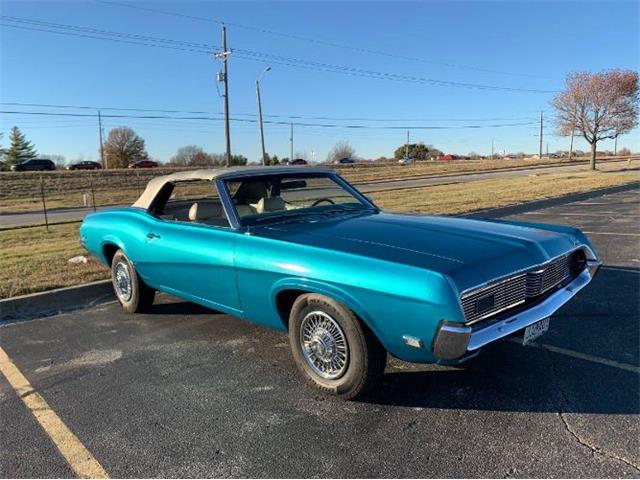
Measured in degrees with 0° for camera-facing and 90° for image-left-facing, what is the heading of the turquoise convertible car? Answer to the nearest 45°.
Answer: approximately 315°

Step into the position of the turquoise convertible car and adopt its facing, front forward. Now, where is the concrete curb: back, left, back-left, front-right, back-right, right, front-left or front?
back

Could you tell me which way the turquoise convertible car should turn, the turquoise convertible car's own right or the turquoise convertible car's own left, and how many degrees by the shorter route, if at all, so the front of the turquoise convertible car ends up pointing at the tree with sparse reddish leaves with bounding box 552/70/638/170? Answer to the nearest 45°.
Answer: approximately 90° to the turquoise convertible car's own left
